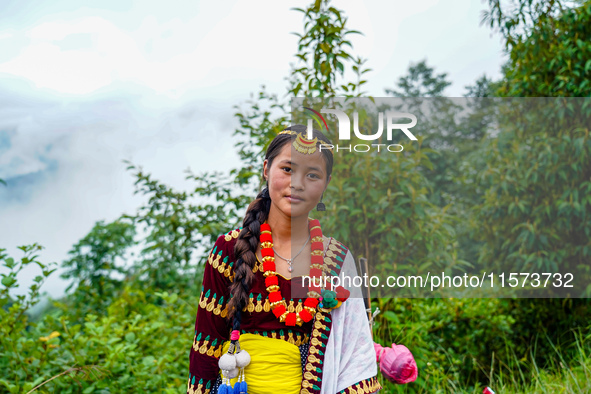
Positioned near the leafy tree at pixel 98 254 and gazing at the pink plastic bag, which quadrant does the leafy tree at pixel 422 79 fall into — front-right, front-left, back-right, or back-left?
back-left

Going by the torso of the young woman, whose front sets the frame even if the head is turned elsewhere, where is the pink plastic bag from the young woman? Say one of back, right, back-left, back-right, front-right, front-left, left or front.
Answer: back-left

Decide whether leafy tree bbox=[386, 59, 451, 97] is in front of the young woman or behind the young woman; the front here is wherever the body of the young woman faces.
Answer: behind

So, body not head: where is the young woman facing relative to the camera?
toward the camera
